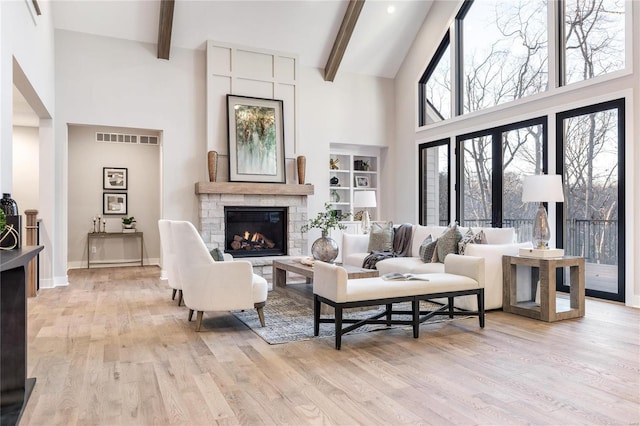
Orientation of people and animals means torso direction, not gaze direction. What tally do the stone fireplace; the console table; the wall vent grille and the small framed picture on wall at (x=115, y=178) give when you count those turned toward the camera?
4

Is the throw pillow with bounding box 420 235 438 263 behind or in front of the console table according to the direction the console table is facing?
in front

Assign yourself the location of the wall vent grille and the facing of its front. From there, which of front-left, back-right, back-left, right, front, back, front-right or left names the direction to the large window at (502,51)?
front-left

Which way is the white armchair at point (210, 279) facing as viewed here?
to the viewer's right

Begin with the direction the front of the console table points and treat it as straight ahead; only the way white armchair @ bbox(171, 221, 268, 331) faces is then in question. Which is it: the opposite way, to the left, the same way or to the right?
to the left

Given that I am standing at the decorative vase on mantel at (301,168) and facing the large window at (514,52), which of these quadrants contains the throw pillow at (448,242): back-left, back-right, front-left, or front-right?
front-right

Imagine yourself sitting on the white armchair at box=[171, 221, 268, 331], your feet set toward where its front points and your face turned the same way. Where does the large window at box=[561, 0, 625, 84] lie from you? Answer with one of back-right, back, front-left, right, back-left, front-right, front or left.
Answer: front

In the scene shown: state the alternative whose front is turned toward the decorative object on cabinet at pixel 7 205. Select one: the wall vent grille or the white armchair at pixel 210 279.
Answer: the wall vent grille

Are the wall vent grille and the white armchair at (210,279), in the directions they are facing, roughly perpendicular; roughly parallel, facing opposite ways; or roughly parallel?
roughly perpendicular

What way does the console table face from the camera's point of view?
toward the camera

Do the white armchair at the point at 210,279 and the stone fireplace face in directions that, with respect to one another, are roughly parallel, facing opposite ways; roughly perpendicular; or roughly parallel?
roughly perpendicular

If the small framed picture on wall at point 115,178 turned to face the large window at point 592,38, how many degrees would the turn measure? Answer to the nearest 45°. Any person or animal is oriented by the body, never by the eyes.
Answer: approximately 45° to its left

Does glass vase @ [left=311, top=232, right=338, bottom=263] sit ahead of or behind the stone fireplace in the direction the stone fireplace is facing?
ahead

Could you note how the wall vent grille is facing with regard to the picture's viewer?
facing the viewer

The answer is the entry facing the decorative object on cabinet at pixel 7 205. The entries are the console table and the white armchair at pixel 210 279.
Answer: the console table

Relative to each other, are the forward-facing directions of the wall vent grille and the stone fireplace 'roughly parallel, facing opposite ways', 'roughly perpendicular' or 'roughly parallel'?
roughly parallel

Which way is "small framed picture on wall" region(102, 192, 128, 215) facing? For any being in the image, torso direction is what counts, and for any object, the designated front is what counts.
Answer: toward the camera
